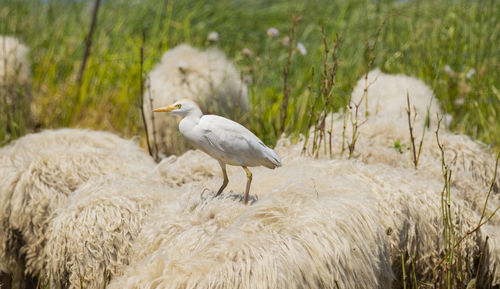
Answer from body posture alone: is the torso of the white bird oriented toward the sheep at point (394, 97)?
no

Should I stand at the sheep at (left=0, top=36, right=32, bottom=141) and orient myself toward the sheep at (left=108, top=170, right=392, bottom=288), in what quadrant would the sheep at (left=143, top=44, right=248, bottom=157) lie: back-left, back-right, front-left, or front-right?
front-left

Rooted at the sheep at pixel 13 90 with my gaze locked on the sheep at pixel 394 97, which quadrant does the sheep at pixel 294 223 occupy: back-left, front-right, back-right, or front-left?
front-right

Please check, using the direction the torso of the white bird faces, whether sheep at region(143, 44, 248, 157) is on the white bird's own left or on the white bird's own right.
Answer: on the white bird's own right

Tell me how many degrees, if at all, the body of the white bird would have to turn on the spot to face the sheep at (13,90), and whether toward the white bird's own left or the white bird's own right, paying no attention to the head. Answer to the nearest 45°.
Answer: approximately 45° to the white bird's own right

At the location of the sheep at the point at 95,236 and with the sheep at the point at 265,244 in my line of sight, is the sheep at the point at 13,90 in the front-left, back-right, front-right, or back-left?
back-left

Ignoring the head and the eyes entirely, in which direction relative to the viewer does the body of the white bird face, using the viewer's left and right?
facing to the left of the viewer
